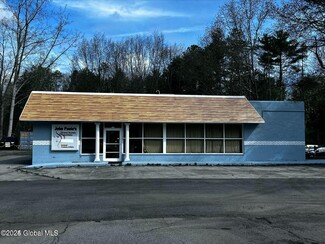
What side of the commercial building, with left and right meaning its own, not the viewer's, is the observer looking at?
front

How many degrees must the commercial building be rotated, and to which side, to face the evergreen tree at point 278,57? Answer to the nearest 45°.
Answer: approximately 135° to its left
